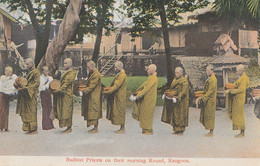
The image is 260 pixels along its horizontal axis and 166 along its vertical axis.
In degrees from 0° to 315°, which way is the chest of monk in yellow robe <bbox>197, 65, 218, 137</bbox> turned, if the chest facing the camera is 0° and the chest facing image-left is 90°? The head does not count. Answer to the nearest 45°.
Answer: approximately 90°
